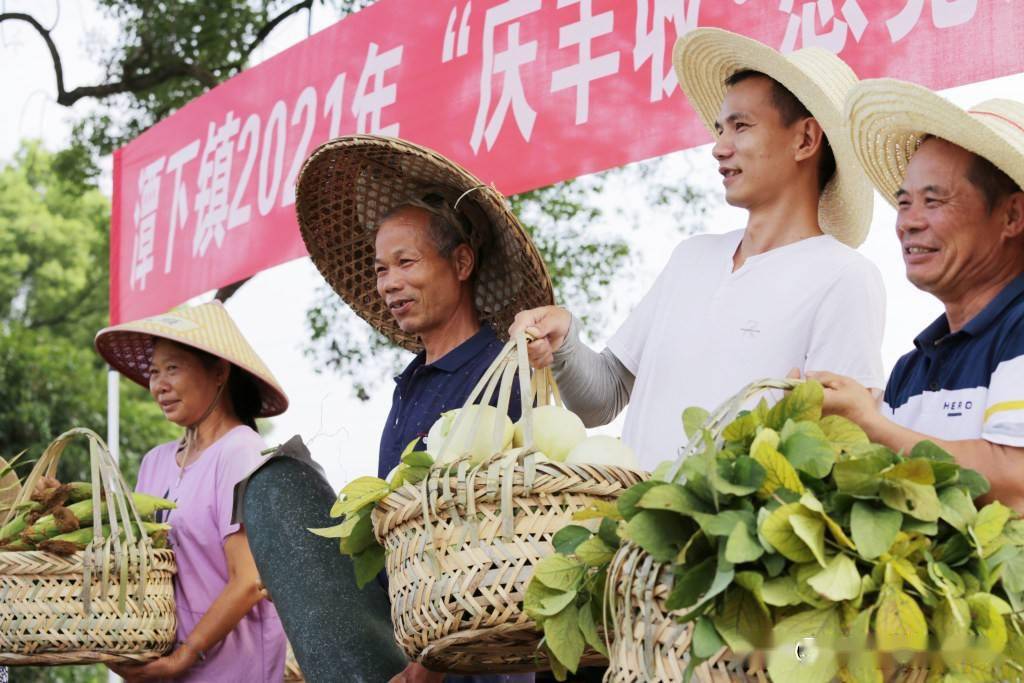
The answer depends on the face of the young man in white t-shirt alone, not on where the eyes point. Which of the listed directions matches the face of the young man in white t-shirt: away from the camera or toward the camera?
toward the camera

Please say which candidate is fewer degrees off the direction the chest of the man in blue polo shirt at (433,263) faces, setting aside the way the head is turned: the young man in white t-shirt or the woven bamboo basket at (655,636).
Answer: the woven bamboo basket

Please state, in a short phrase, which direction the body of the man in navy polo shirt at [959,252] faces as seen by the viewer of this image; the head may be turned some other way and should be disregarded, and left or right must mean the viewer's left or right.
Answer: facing the viewer and to the left of the viewer

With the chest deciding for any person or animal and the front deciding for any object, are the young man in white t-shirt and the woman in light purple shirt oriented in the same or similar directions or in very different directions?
same or similar directions

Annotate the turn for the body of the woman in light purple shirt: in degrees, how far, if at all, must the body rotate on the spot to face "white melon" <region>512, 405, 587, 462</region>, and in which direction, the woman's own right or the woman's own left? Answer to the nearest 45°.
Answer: approximately 45° to the woman's own left

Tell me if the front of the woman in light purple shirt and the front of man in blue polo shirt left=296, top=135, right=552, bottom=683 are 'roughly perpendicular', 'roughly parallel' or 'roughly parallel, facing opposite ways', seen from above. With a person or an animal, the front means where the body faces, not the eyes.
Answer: roughly parallel

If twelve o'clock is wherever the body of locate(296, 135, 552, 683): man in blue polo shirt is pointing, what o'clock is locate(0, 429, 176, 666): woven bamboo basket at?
The woven bamboo basket is roughly at 2 o'clock from the man in blue polo shirt.

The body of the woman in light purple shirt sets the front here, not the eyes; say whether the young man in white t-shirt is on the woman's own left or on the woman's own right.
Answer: on the woman's own left

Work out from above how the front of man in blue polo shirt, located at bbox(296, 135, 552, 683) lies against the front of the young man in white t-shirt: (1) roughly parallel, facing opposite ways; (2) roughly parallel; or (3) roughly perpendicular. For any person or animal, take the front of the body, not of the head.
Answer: roughly parallel

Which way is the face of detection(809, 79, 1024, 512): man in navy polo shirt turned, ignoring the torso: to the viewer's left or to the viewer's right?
to the viewer's left

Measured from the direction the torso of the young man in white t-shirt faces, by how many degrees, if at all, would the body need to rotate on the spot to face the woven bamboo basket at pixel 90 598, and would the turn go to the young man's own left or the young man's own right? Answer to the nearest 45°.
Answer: approximately 45° to the young man's own right

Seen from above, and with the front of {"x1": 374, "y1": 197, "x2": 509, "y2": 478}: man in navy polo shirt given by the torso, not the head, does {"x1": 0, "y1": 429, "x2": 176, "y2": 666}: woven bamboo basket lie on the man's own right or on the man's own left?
on the man's own right
